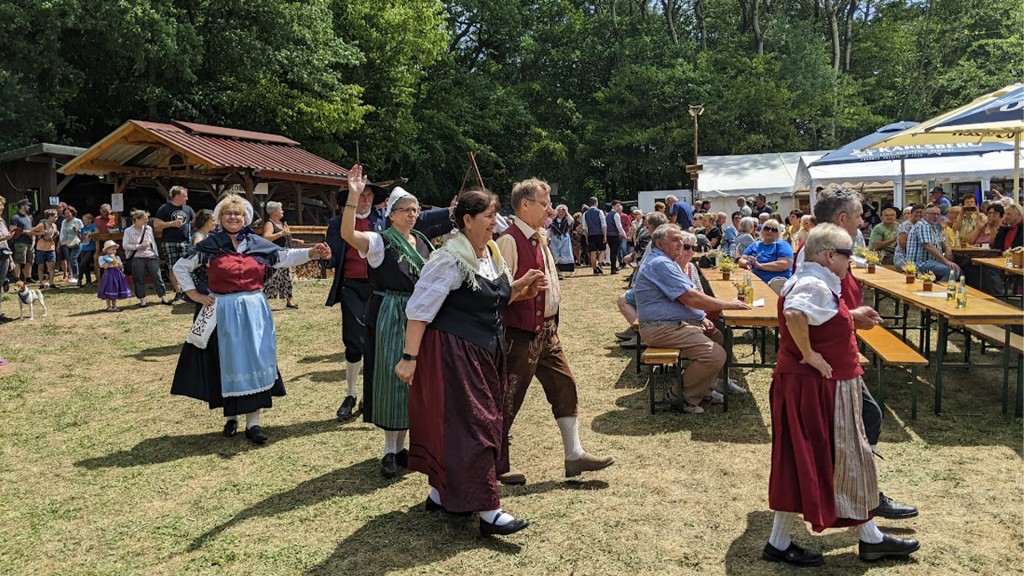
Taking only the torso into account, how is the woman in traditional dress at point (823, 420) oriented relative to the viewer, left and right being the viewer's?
facing to the right of the viewer

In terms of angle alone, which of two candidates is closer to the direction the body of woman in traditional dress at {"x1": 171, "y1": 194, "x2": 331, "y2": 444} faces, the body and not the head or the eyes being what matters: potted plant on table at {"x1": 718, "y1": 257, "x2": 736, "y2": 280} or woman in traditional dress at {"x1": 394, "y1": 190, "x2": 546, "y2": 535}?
the woman in traditional dress

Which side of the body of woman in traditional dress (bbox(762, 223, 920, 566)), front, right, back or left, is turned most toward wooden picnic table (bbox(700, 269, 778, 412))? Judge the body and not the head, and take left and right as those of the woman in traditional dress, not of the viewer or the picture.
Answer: left

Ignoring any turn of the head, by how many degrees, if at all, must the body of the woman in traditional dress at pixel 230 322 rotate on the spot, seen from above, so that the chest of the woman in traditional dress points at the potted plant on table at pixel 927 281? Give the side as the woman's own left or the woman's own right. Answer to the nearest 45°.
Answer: approximately 90° to the woman's own left

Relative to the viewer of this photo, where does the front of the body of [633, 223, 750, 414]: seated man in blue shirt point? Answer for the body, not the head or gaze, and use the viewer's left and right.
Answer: facing to the right of the viewer

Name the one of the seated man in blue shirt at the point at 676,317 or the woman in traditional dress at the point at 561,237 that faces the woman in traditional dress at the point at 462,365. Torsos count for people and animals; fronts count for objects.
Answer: the woman in traditional dress at the point at 561,237

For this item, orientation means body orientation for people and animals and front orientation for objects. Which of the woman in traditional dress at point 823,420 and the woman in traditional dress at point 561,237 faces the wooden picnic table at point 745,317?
the woman in traditional dress at point 561,237

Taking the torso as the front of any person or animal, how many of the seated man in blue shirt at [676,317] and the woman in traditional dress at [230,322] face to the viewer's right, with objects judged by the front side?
1

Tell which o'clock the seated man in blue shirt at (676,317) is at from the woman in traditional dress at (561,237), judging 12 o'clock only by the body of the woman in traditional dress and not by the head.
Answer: The seated man in blue shirt is roughly at 12 o'clock from the woman in traditional dress.

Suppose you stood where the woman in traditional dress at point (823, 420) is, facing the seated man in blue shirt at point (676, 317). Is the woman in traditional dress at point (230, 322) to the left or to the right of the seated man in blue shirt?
left

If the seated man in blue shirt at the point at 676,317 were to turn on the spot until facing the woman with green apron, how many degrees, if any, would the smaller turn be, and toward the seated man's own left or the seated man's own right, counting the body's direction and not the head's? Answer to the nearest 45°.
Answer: approximately 135° to the seated man's own right

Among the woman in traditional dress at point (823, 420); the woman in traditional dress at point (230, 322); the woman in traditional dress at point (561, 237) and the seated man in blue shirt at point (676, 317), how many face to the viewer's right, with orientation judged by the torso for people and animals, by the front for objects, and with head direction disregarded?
2
